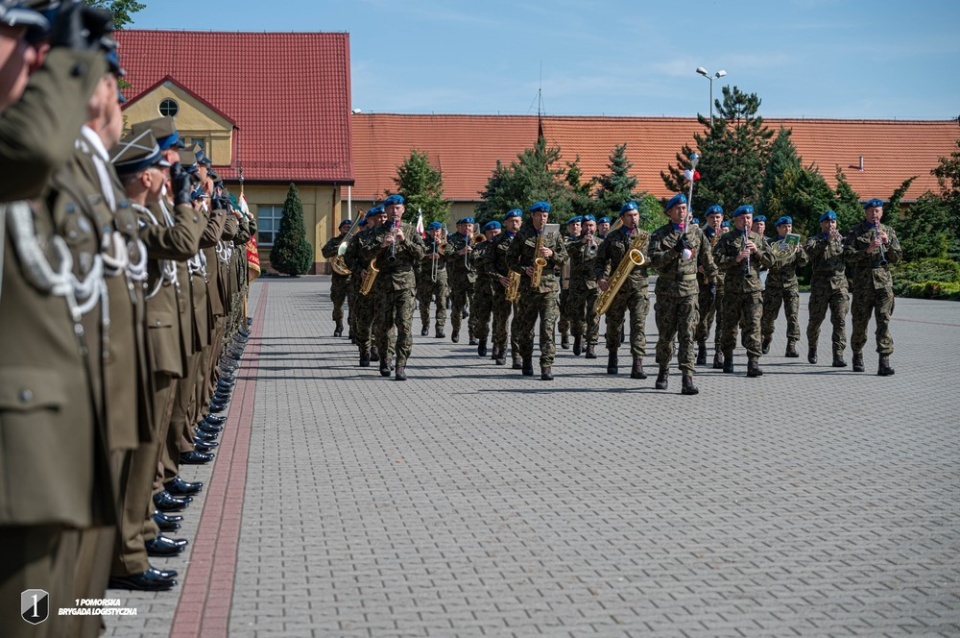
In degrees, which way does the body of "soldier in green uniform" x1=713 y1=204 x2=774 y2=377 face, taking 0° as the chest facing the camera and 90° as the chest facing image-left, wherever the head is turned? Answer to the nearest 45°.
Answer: approximately 0°

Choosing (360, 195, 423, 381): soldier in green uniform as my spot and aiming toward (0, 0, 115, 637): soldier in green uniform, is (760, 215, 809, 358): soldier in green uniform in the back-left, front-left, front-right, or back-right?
back-left

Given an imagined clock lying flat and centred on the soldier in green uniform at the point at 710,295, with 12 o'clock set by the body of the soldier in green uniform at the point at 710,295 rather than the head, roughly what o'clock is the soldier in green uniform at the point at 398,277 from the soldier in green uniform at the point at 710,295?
the soldier in green uniform at the point at 398,277 is roughly at 2 o'clock from the soldier in green uniform at the point at 710,295.

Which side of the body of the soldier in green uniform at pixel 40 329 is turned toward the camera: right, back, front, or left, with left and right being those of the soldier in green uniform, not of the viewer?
right

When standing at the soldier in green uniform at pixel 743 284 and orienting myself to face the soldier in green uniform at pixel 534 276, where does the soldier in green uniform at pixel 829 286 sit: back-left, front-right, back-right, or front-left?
back-right

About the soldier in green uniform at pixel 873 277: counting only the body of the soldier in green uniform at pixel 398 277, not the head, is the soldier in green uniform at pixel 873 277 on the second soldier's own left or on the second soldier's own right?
on the second soldier's own left
